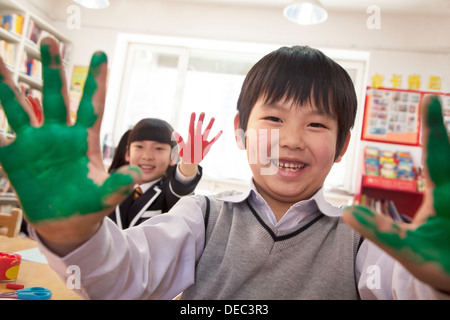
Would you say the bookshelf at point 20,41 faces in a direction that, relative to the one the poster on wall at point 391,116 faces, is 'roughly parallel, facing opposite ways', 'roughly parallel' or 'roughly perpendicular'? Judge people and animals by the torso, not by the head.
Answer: roughly perpendicular

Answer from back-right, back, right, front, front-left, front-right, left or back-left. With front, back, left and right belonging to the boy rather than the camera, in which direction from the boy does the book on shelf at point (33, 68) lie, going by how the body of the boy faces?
back-right

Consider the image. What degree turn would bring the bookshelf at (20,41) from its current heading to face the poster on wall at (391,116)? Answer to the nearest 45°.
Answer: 0° — it already faces it

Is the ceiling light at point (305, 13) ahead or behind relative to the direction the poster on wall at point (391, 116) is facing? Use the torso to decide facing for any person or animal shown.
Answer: ahead

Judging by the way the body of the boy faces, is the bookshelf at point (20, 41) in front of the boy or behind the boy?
behind

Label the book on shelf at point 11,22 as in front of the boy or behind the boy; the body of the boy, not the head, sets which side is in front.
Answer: behind

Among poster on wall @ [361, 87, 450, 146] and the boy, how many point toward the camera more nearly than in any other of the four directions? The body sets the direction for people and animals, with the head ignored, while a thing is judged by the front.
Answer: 2

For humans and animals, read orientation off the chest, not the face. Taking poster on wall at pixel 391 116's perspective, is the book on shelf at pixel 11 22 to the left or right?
on its right

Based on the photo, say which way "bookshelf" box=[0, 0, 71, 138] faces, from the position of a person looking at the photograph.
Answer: facing the viewer and to the right of the viewer

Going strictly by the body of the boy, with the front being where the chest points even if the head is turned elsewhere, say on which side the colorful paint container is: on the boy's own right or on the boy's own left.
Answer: on the boy's own right

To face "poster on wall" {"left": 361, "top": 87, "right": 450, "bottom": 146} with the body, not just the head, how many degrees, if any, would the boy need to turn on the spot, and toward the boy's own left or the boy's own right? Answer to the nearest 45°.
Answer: approximately 135° to the boy's own left

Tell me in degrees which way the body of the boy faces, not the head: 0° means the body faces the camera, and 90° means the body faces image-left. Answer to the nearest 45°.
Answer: approximately 0°

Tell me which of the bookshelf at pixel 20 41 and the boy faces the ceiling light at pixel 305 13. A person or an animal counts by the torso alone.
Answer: the bookshelf

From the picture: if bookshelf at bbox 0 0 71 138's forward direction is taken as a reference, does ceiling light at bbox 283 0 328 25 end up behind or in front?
in front

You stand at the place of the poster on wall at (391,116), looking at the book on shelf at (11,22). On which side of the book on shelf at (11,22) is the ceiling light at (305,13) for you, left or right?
left

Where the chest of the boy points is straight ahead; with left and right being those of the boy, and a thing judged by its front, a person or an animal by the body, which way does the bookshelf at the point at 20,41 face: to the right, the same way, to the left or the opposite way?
to the left
